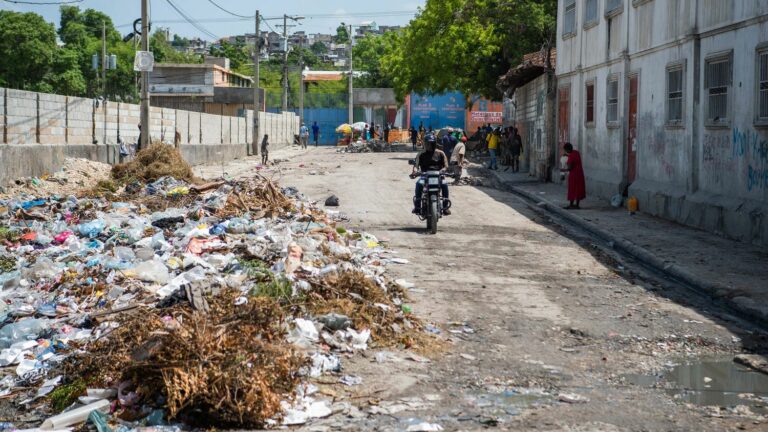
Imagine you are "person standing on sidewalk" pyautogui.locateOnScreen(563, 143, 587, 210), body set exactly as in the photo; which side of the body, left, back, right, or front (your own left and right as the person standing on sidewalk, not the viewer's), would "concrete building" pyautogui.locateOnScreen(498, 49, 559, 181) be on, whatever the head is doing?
right

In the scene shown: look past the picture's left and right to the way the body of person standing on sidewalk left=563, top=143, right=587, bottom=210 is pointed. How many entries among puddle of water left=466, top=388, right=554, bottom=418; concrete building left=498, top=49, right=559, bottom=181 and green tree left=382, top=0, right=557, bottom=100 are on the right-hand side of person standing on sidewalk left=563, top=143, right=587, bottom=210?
2

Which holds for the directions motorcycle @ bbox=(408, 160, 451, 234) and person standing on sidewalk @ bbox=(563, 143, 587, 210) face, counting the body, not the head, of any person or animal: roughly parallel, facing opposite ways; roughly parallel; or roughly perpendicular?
roughly perpendicular

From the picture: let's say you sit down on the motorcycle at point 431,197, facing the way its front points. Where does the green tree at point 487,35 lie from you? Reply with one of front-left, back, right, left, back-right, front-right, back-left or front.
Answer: back

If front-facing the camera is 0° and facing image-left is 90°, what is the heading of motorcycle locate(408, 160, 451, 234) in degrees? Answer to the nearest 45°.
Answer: approximately 0°

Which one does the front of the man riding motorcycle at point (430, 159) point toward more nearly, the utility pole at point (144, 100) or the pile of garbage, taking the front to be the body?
the pile of garbage

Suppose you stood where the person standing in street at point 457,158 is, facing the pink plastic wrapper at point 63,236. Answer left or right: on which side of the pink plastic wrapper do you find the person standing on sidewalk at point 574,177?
left

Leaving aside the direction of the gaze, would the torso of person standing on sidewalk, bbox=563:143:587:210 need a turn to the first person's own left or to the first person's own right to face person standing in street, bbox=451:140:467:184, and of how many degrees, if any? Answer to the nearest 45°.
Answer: approximately 45° to the first person's own right

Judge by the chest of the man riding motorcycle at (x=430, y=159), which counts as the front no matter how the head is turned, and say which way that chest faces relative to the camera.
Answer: toward the camera

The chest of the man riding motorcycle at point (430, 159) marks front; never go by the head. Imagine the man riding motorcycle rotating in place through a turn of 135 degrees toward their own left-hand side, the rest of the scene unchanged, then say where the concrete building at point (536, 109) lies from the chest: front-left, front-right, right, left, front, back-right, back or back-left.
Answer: front-left

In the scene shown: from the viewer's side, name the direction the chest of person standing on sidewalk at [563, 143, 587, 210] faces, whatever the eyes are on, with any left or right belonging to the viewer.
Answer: facing to the left of the viewer

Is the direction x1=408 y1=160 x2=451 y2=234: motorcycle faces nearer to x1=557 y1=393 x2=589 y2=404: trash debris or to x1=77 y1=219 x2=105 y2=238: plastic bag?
the trash debris

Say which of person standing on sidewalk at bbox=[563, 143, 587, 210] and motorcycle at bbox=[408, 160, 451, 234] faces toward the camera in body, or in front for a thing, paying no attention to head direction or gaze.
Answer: the motorcycle

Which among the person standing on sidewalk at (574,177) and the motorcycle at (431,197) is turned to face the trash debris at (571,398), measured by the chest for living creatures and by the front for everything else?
the motorcycle

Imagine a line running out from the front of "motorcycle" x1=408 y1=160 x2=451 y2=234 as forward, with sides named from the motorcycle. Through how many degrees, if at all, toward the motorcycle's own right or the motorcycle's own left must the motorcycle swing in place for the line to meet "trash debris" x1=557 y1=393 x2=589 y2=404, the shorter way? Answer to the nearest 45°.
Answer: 0° — it already faces it

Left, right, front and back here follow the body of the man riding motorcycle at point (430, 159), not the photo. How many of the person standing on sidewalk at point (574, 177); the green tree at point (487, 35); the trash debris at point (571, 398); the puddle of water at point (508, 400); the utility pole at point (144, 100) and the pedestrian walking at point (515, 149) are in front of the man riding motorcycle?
2

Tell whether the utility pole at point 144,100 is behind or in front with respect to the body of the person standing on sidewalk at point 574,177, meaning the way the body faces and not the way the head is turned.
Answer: in front

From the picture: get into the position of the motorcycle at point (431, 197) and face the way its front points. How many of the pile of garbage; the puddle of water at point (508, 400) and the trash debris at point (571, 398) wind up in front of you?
3
